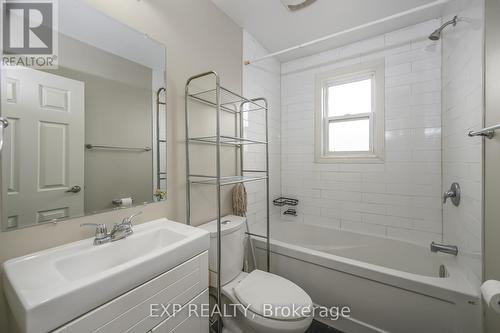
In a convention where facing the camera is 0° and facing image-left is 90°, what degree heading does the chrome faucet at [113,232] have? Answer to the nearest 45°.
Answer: approximately 315°

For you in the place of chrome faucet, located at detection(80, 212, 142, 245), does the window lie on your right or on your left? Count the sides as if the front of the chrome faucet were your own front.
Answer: on your left

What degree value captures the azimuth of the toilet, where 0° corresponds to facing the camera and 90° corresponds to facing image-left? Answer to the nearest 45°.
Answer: approximately 315°

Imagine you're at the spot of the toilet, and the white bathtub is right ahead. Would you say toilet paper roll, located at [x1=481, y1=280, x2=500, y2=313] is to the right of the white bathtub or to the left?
right

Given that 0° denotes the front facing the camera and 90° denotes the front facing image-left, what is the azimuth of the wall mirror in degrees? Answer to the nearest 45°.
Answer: approximately 315°
